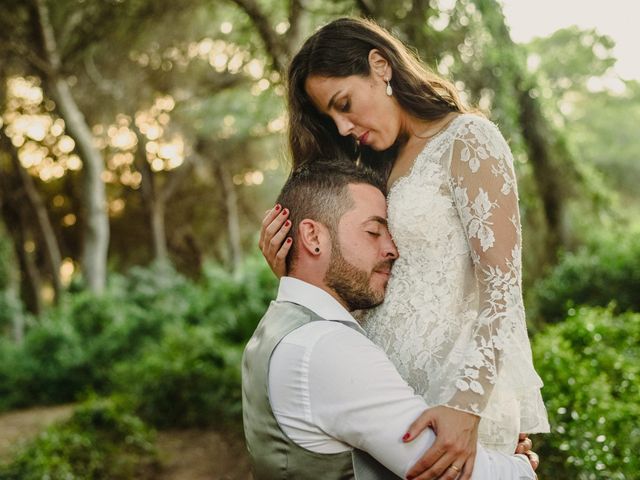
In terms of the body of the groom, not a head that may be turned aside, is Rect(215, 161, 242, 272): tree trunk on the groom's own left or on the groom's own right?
on the groom's own left

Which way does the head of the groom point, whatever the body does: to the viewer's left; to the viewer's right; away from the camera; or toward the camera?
to the viewer's right

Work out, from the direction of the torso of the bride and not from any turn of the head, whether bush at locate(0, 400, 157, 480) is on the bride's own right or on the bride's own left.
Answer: on the bride's own right

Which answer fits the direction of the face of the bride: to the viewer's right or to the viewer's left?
to the viewer's left

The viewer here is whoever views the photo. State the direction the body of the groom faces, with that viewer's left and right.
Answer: facing to the right of the viewer

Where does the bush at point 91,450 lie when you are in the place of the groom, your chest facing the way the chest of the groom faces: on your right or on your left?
on your left

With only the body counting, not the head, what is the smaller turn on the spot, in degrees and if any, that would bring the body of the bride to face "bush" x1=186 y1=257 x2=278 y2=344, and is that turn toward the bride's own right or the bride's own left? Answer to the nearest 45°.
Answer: approximately 135° to the bride's own right

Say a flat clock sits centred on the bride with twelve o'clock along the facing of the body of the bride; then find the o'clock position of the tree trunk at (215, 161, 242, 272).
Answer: The tree trunk is roughly at 4 o'clock from the bride.
